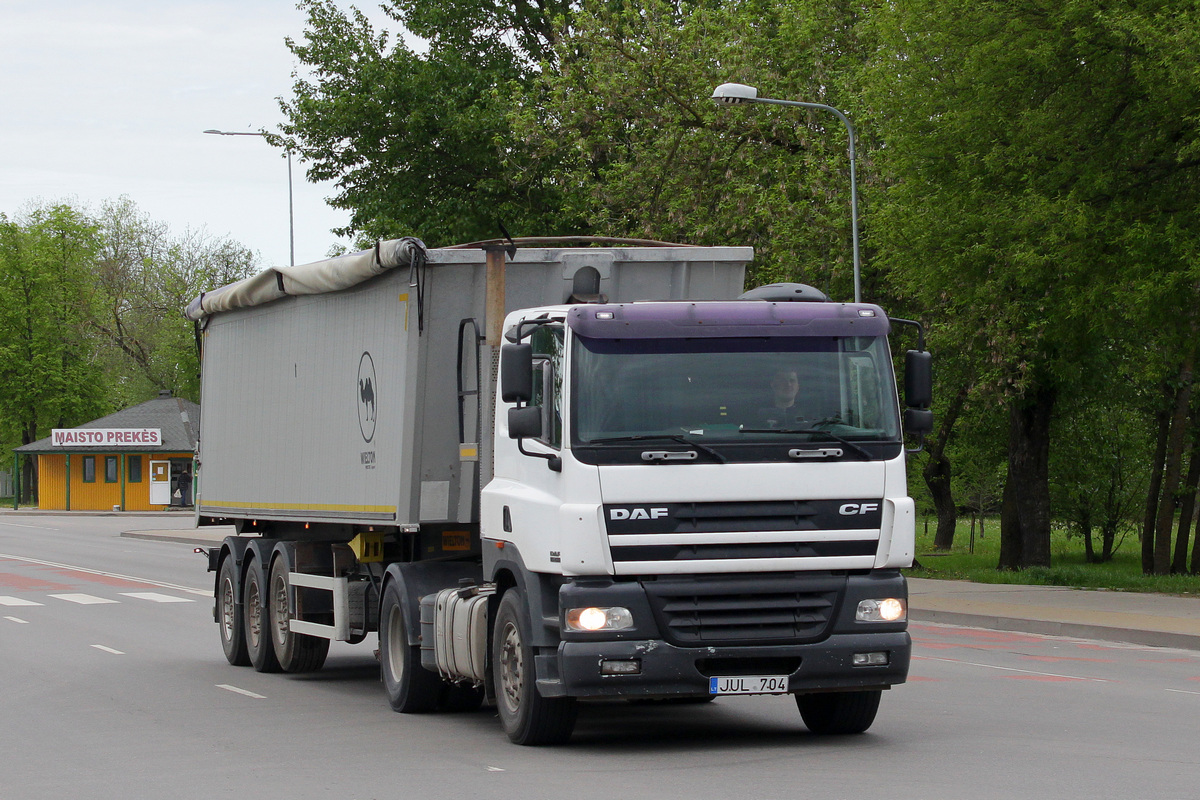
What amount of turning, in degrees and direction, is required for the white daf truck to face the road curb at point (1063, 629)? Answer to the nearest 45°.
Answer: approximately 90° to its left

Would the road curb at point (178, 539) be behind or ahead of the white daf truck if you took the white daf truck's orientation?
behind

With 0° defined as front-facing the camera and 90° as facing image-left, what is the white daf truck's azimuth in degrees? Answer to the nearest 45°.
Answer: approximately 315°

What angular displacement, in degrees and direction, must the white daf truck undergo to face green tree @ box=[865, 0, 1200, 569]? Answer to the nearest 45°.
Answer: approximately 90° to its left

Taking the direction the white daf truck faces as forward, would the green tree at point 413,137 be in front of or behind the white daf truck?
behind

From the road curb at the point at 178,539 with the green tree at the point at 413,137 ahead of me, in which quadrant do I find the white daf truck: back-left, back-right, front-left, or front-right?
front-right

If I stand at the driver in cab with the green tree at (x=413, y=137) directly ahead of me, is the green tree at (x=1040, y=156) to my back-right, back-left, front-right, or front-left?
front-right
